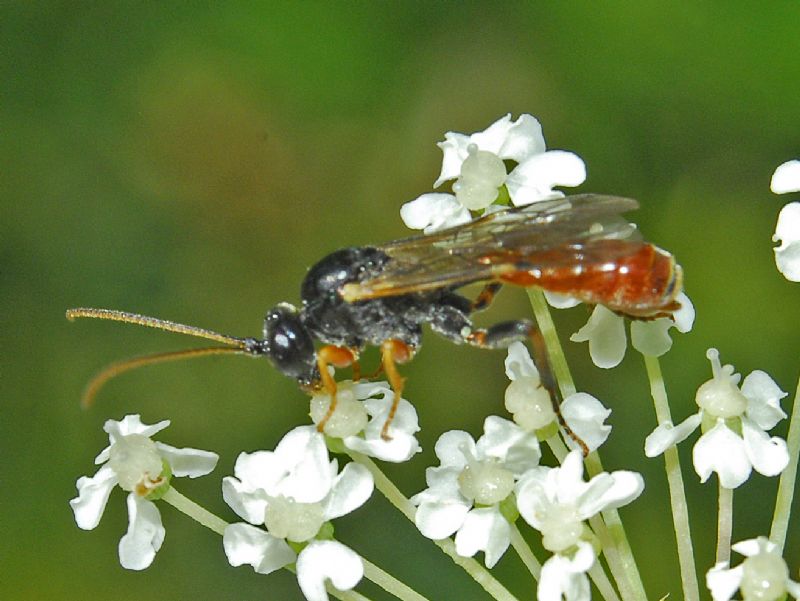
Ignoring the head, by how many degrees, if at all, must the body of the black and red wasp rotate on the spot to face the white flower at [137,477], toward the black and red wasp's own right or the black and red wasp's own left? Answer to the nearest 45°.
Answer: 0° — it already faces it

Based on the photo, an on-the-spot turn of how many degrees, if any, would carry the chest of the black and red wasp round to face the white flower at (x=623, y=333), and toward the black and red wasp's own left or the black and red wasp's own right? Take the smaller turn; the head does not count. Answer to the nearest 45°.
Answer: approximately 180°

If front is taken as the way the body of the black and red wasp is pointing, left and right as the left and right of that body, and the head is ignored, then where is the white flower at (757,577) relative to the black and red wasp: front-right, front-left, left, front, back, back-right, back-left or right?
back-left

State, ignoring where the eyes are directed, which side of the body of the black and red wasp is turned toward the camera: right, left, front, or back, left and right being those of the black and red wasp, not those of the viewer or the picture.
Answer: left

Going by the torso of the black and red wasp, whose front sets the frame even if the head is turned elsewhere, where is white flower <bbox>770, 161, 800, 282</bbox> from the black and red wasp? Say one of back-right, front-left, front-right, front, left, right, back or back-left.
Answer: back

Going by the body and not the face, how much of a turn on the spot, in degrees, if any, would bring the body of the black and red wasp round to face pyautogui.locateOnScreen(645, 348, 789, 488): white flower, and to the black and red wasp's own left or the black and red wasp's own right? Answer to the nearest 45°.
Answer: approximately 180°

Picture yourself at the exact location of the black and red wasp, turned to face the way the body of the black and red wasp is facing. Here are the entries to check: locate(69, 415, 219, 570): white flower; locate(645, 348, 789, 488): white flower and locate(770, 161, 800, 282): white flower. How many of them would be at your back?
2
